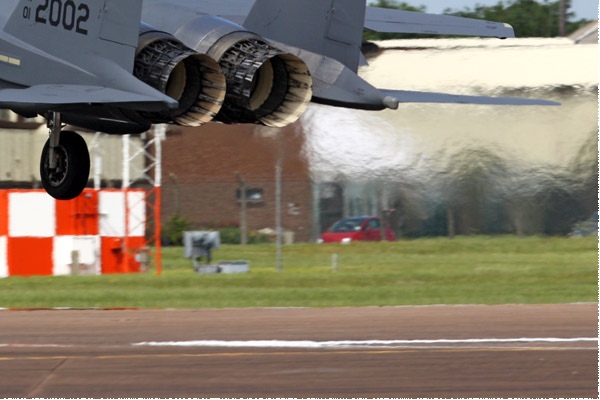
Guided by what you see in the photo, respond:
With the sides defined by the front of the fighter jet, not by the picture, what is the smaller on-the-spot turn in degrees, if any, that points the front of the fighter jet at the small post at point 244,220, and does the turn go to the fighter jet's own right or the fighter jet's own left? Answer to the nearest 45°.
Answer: approximately 45° to the fighter jet's own right

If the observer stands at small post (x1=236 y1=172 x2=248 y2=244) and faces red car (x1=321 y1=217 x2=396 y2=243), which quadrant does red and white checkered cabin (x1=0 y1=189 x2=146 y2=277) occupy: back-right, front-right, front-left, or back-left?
back-right

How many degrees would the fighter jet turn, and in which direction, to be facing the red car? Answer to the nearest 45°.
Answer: approximately 45° to its right

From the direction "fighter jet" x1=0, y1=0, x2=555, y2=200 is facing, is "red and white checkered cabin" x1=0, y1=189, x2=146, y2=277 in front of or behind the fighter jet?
in front

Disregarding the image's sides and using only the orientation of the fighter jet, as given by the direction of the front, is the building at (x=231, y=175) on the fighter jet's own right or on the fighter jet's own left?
on the fighter jet's own right

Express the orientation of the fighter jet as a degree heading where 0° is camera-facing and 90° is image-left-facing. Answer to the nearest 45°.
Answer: approximately 135°

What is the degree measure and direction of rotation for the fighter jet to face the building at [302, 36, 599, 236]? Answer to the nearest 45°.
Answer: approximately 90° to its right

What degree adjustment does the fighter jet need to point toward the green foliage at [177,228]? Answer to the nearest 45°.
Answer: approximately 45° to its right
